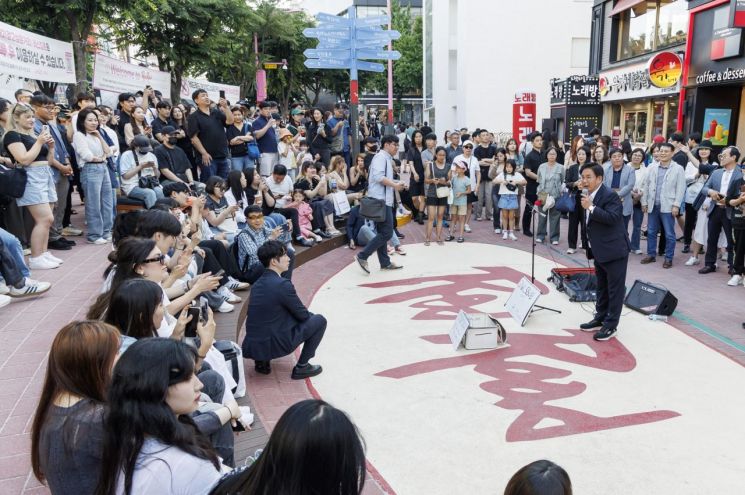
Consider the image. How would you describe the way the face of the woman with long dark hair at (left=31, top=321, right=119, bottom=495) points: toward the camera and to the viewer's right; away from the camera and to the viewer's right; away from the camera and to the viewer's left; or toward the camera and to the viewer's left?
away from the camera and to the viewer's right

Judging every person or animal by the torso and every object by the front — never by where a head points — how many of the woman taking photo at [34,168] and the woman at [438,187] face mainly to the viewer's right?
1

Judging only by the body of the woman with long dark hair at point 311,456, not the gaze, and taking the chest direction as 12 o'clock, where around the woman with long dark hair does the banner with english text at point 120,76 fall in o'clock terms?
The banner with english text is roughly at 10 o'clock from the woman with long dark hair.

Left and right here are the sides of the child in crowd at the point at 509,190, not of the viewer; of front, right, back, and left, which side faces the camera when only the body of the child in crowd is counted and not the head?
front

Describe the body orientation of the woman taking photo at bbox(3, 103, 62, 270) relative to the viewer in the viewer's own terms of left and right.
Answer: facing to the right of the viewer

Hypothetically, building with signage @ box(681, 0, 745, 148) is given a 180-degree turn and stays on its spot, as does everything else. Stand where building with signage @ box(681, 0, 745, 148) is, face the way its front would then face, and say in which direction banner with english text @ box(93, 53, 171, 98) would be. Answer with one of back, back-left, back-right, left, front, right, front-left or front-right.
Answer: back

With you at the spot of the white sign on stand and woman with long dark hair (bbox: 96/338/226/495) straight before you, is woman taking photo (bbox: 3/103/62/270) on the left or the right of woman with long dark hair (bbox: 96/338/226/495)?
right

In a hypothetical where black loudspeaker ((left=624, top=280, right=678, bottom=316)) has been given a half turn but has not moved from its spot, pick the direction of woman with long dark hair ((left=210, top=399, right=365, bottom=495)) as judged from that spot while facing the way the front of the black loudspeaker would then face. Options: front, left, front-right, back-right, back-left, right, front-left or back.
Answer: back-right

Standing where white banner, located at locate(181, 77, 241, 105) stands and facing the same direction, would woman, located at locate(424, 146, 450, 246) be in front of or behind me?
in front

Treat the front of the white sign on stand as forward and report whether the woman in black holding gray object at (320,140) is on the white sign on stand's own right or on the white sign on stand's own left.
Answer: on the white sign on stand's own right

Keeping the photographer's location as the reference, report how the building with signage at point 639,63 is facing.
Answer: facing the viewer and to the left of the viewer

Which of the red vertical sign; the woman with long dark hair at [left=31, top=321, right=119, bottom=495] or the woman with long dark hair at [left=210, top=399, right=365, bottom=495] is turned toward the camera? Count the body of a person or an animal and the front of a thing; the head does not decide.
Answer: the red vertical sign

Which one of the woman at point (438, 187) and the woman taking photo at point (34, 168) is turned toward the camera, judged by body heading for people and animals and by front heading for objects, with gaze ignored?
the woman at point (438, 187)

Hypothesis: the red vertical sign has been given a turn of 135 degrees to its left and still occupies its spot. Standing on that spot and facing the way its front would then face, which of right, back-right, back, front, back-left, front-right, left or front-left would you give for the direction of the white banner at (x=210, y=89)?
back-left

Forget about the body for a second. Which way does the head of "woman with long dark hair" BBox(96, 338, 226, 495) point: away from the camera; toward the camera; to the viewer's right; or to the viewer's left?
to the viewer's right

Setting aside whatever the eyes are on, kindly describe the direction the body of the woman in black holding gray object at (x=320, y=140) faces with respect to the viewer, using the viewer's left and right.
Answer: facing the viewer and to the right of the viewer

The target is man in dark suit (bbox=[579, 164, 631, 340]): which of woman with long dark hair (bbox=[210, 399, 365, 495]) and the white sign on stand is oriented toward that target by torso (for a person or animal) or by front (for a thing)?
the woman with long dark hair

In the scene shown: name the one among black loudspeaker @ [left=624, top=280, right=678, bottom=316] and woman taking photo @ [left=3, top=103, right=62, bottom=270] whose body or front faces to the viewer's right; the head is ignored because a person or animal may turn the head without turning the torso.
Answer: the woman taking photo

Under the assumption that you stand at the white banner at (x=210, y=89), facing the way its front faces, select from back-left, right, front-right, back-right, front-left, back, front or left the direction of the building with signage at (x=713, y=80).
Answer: front-left
